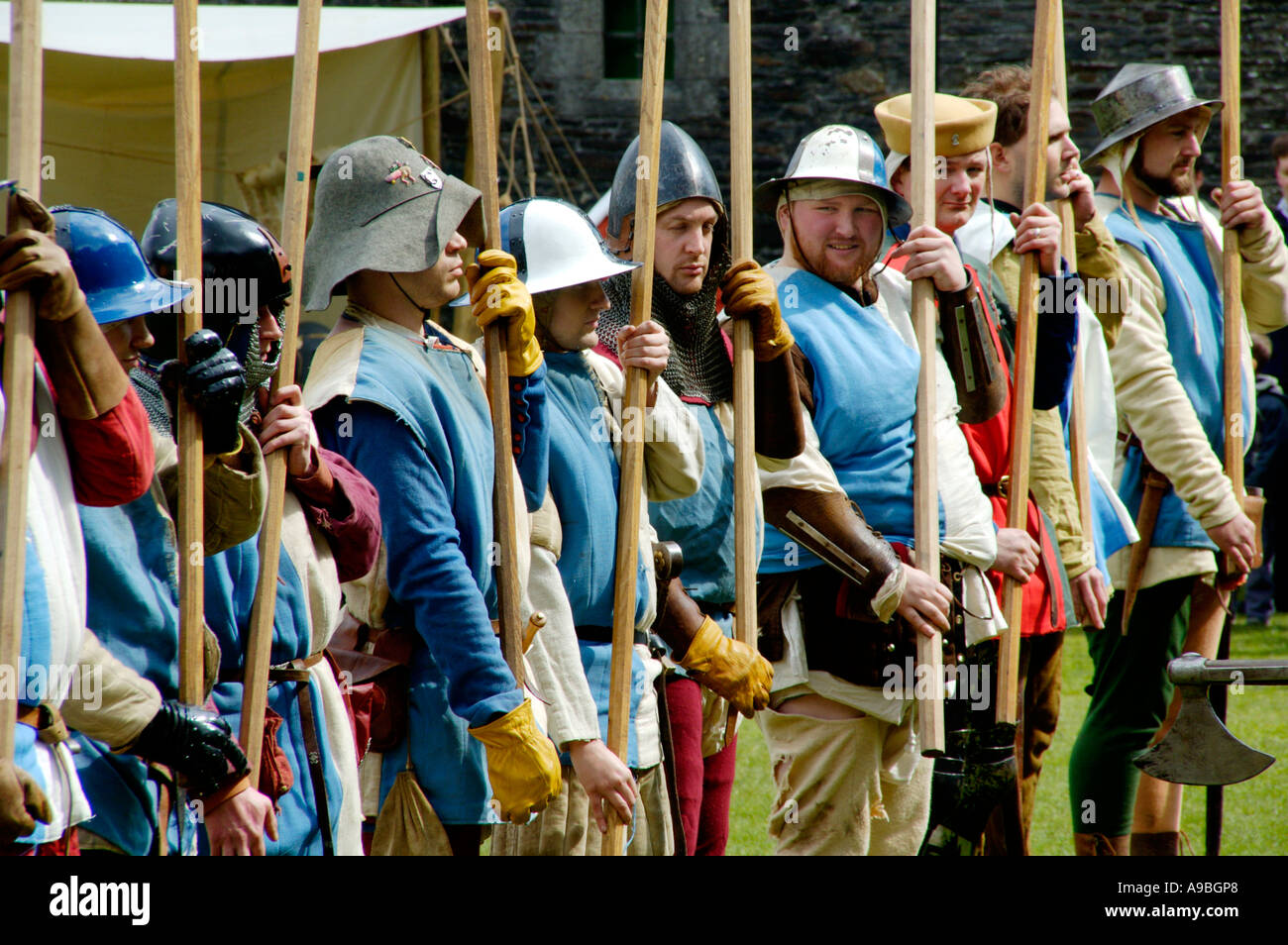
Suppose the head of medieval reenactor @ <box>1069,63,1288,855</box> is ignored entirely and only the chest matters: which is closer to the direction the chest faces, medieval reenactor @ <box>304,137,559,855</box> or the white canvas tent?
the medieval reenactor

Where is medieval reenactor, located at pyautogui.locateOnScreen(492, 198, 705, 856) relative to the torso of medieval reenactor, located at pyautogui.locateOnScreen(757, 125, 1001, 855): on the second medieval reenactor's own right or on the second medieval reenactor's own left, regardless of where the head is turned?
on the second medieval reenactor's own right
